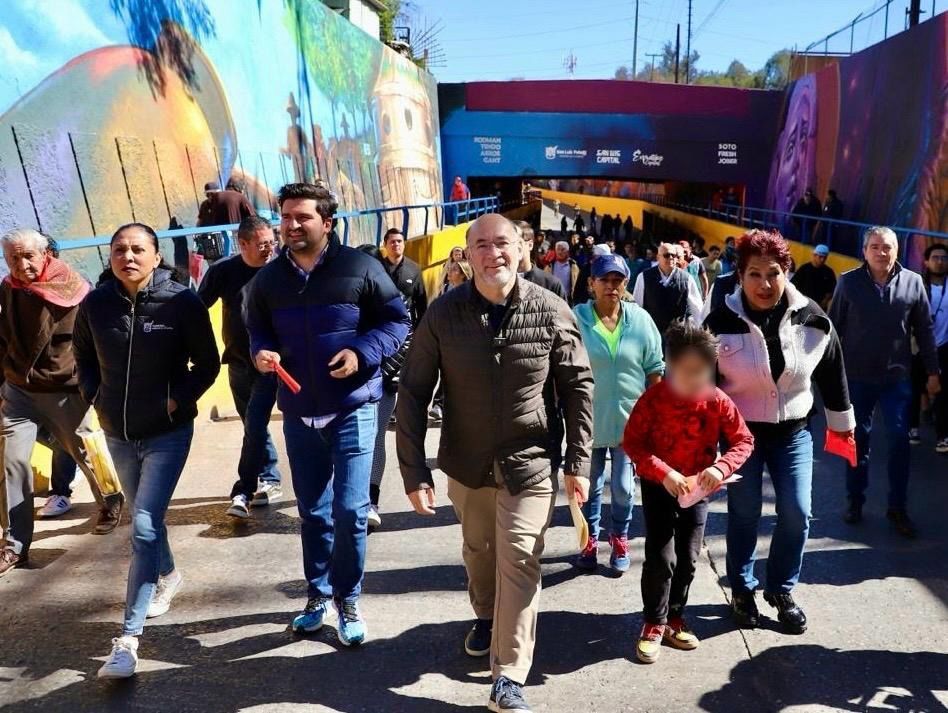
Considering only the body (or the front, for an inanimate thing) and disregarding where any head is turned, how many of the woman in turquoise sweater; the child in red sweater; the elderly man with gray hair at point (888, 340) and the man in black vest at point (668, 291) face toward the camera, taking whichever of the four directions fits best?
4

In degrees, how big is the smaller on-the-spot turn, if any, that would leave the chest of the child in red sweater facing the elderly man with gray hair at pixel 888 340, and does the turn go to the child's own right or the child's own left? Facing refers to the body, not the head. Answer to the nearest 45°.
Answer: approximately 135° to the child's own left

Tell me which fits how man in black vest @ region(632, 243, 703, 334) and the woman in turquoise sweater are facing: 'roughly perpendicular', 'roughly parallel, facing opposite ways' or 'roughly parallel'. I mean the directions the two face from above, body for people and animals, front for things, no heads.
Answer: roughly parallel

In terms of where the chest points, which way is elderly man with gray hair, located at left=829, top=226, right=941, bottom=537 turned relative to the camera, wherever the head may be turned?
toward the camera

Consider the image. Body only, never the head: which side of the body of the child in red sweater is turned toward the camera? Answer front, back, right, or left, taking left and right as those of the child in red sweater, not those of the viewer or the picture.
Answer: front

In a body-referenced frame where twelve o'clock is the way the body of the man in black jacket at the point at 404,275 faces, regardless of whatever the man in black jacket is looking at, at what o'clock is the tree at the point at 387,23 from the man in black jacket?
The tree is roughly at 6 o'clock from the man in black jacket.

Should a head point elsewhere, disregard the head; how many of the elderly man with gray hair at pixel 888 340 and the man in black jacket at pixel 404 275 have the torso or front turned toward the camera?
2

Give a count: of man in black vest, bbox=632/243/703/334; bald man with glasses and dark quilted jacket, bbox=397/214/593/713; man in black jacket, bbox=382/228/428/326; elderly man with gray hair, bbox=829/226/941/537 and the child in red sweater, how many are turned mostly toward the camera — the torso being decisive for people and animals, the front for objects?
5

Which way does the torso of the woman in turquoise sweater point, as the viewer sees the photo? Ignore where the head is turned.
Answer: toward the camera

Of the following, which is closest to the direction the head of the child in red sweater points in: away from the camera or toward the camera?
toward the camera

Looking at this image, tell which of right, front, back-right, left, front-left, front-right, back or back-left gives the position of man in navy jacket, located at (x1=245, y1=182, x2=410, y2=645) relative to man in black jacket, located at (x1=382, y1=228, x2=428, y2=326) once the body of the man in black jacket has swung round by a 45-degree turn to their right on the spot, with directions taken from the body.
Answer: front-left

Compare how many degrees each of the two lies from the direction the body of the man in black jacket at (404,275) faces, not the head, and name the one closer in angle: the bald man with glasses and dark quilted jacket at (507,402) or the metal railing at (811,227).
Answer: the bald man with glasses and dark quilted jacket

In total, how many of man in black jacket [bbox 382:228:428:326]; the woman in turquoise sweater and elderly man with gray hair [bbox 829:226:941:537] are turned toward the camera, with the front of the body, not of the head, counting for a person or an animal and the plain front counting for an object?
3

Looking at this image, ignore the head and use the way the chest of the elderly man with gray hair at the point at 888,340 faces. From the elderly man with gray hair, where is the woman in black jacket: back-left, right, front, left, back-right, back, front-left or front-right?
front-right

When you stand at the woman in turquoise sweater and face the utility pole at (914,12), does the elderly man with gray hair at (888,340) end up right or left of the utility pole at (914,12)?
right
